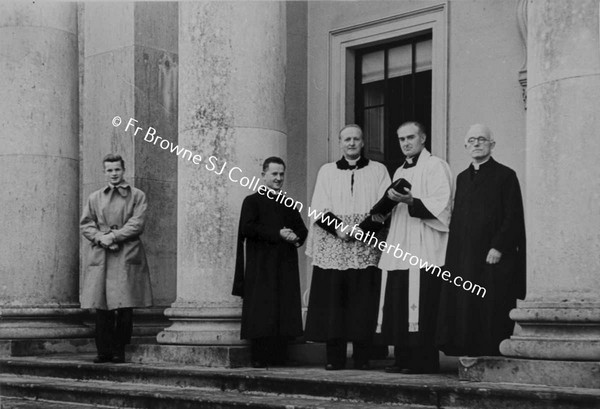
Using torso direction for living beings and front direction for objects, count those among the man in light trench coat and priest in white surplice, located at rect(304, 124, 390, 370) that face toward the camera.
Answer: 2

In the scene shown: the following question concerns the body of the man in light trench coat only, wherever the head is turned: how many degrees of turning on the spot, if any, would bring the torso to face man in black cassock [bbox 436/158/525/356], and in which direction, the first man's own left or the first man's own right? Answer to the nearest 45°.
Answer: approximately 45° to the first man's own left

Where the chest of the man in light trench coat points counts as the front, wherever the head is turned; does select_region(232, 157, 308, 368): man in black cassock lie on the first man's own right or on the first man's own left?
on the first man's own left

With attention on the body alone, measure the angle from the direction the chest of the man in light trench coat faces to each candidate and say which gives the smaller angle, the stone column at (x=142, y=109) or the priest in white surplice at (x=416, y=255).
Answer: the priest in white surplice

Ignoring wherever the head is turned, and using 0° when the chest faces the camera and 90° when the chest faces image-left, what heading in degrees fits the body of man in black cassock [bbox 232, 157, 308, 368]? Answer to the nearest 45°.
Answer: approximately 315°

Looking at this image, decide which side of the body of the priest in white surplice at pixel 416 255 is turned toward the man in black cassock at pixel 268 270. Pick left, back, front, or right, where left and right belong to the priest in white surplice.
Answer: right

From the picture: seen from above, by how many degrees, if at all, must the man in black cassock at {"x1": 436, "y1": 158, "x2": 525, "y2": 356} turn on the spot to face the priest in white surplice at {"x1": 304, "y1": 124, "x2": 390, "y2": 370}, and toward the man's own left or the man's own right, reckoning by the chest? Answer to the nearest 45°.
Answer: approximately 90° to the man's own right

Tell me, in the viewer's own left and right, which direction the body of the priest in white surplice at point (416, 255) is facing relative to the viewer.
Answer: facing the viewer and to the left of the viewer

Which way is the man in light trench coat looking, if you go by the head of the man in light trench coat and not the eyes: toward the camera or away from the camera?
toward the camera

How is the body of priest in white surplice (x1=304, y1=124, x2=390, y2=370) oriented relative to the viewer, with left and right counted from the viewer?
facing the viewer

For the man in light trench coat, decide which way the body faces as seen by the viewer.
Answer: toward the camera

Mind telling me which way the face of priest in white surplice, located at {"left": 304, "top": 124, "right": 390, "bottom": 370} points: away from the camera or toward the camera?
toward the camera

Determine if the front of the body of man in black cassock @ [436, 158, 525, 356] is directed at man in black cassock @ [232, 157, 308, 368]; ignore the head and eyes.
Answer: no

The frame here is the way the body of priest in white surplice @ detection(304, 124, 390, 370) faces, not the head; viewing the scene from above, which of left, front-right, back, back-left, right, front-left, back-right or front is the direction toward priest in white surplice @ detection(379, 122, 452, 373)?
front-left

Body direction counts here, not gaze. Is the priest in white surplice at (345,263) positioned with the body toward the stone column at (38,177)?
no

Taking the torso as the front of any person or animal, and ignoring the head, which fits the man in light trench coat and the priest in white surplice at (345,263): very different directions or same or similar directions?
same or similar directions
